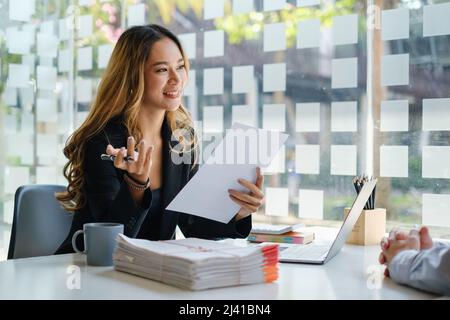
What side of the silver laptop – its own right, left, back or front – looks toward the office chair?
front

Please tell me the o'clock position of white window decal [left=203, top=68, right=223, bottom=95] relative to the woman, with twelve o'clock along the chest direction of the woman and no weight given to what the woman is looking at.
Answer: The white window decal is roughly at 8 o'clock from the woman.

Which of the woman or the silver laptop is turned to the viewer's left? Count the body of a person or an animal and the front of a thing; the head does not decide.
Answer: the silver laptop

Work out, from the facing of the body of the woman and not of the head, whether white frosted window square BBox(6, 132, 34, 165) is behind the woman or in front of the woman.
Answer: behind

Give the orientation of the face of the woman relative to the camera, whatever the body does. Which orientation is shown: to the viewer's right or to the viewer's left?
to the viewer's right

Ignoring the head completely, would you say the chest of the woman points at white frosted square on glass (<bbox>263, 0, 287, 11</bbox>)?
no

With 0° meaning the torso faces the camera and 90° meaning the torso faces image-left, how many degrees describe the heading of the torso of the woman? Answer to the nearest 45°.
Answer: approximately 315°

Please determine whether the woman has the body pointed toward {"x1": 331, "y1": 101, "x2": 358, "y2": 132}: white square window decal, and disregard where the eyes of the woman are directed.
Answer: no

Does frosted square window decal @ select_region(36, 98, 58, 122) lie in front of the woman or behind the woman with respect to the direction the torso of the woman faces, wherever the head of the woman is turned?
behind

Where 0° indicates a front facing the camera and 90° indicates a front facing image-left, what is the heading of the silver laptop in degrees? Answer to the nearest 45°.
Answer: approximately 90°

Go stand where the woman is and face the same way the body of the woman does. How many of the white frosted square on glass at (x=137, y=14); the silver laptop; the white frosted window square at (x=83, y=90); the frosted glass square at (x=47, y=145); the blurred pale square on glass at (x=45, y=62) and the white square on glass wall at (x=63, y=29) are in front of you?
1

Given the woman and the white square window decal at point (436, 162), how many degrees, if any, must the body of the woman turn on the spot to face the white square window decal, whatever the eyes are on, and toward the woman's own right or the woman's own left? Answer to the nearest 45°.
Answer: approximately 45° to the woman's own left

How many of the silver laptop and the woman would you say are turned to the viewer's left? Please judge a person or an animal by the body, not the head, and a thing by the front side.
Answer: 1

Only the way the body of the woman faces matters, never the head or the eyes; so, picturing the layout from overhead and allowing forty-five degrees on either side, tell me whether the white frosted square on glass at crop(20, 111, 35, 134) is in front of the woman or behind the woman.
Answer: behind

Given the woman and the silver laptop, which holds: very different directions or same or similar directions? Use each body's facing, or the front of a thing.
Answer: very different directions

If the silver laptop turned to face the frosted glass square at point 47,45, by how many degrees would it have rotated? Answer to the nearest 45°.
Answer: approximately 45° to its right

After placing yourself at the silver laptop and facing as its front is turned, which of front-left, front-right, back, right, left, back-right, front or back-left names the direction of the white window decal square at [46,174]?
front-right

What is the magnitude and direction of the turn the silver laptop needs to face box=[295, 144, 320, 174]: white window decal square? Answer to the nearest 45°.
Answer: approximately 90° to its right

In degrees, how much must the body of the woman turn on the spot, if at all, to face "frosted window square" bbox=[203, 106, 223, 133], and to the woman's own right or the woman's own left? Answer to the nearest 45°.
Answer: approximately 135° to the woman's own left

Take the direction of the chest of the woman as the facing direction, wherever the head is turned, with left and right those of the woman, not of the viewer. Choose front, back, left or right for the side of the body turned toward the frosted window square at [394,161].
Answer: left

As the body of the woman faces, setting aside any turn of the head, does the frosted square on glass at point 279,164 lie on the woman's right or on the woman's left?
on the woman's left
